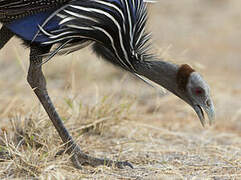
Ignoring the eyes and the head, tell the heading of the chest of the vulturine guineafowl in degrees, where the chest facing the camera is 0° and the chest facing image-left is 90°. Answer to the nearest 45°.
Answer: approximately 270°
